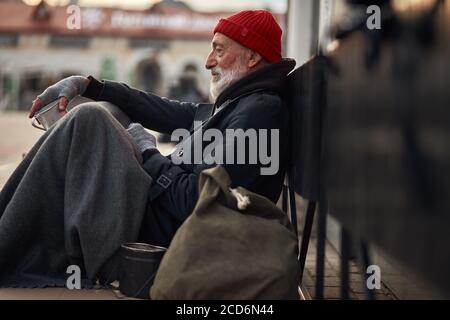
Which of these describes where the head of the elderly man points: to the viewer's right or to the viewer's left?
to the viewer's left

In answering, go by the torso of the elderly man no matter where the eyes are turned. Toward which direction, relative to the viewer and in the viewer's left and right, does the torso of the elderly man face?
facing to the left of the viewer
